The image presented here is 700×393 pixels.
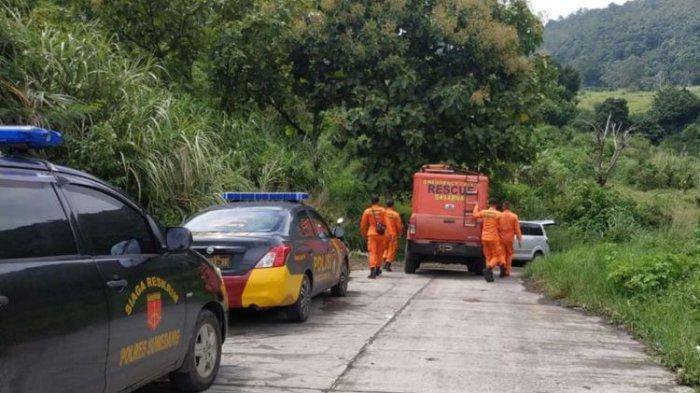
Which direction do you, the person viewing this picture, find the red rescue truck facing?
facing away from the viewer

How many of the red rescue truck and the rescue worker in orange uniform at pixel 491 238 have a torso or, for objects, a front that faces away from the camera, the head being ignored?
2

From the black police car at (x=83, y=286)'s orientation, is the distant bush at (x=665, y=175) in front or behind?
in front

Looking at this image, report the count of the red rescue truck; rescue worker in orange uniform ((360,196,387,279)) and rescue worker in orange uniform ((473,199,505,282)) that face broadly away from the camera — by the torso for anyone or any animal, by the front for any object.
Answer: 3

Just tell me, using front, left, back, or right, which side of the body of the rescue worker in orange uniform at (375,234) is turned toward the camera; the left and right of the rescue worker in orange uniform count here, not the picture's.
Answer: back

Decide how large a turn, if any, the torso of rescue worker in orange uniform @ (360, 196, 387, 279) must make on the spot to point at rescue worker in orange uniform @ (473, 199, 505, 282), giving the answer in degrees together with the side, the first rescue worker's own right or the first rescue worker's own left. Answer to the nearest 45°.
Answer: approximately 90° to the first rescue worker's own right

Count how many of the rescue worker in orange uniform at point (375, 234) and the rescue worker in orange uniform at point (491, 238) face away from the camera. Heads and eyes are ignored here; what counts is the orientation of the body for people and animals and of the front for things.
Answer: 2

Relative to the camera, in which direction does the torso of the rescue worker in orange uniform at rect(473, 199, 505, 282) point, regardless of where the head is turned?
away from the camera

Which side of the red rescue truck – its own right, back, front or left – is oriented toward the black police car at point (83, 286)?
back

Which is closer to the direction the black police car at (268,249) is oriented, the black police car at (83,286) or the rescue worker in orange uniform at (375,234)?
the rescue worker in orange uniform

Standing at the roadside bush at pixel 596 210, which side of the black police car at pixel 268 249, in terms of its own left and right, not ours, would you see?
front

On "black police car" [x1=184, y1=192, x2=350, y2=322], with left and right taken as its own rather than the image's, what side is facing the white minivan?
front

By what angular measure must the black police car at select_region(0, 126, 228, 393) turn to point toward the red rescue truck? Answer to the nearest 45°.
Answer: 0° — it already faces it
